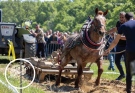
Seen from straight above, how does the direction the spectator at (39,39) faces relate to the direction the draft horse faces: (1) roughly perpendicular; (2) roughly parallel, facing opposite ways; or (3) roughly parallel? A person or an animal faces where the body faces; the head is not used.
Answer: roughly perpendicular

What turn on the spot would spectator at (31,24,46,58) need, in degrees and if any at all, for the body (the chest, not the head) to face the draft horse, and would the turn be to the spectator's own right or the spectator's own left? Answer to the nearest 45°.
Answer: approximately 45° to the spectator's own left

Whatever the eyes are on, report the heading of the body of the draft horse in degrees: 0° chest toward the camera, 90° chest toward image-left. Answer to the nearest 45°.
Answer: approximately 315°

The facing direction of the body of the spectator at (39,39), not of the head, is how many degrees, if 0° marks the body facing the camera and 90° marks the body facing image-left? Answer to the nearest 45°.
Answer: approximately 45°

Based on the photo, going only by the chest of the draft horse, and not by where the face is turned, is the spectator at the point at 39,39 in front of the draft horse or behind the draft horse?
behind
